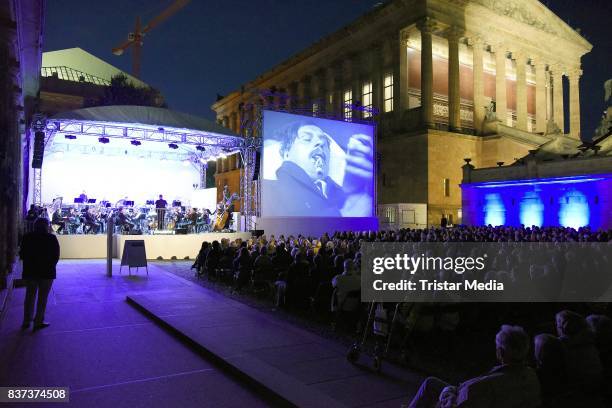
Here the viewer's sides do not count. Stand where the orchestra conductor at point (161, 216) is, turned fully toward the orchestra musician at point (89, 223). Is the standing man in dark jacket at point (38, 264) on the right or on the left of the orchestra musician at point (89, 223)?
left

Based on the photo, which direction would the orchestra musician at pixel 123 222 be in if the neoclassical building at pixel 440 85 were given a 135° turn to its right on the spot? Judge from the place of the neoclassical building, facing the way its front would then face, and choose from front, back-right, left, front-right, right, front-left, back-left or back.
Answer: front-left

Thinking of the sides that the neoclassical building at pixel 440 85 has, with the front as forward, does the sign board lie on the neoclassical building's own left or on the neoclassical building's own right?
on the neoclassical building's own right

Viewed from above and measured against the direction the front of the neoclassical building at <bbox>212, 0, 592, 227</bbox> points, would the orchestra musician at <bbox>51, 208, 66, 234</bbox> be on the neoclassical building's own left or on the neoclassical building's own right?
on the neoclassical building's own right

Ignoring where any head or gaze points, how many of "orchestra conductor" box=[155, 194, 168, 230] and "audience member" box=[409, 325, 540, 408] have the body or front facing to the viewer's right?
0

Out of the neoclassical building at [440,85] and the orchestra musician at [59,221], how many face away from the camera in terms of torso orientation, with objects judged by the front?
0

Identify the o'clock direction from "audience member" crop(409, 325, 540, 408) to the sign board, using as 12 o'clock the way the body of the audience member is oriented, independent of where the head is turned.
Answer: The sign board is roughly at 12 o'clock from the audience member.

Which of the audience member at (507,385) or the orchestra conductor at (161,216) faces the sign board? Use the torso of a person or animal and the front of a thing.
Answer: the audience member

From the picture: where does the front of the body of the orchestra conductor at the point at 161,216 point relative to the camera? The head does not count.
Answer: away from the camera

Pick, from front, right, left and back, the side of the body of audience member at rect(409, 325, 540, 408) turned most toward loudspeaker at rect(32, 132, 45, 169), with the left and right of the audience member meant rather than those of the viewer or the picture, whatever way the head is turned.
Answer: front

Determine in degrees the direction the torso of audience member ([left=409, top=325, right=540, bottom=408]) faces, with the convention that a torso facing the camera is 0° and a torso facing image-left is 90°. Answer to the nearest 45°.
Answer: approximately 135°

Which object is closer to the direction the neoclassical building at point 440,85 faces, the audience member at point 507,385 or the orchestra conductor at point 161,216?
the audience member

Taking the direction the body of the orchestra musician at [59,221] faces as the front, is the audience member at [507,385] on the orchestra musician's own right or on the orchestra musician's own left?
on the orchestra musician's own right

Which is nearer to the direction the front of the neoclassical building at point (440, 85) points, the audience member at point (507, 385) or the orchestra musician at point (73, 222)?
the audience member

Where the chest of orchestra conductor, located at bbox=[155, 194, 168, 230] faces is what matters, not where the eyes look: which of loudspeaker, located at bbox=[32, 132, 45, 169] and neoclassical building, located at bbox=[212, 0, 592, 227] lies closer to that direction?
the neoclassical building
